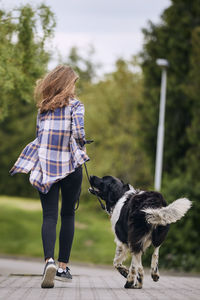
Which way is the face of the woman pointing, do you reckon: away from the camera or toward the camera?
away from the camera

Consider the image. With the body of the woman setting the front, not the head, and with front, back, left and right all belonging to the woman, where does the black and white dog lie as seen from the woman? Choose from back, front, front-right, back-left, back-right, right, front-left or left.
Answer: right

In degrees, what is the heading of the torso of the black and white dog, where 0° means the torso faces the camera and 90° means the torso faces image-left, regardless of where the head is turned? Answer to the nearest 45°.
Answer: approximately 135°

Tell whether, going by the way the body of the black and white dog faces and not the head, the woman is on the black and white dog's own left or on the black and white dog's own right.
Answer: on the black and white dog's own left

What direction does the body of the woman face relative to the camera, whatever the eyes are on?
away from the camera
